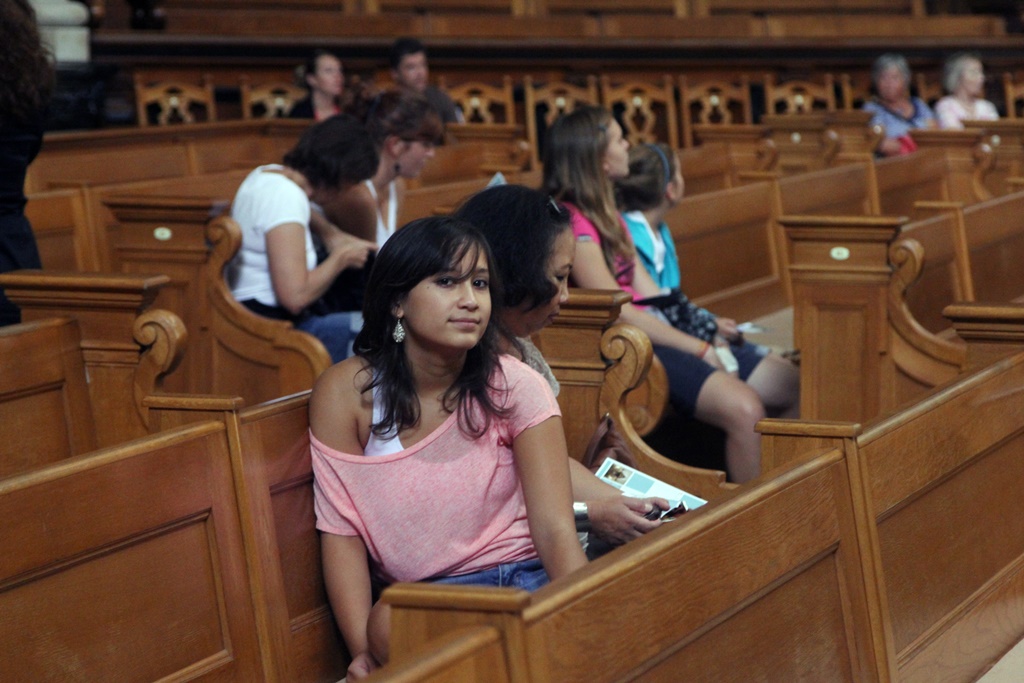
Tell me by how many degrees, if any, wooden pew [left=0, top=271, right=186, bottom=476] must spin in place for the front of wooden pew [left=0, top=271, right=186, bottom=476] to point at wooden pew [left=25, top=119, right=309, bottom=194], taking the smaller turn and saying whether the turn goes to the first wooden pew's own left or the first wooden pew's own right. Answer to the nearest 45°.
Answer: approximately 135° to the first wooden pew's own left

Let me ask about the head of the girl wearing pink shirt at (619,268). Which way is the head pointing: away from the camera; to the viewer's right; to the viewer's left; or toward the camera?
to the viewer's right

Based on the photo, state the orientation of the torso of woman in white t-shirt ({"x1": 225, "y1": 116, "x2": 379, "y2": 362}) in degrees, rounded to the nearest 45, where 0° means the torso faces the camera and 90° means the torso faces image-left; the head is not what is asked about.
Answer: approximately 270°

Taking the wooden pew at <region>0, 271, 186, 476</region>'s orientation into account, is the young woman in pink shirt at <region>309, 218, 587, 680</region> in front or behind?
in front

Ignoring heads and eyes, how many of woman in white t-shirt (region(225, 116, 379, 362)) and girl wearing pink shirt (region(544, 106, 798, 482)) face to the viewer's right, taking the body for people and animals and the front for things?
2

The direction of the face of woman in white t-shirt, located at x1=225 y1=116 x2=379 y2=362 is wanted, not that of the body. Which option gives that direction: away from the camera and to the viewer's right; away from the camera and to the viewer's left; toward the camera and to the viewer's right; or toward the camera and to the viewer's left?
away from the camera and to the viewer's right

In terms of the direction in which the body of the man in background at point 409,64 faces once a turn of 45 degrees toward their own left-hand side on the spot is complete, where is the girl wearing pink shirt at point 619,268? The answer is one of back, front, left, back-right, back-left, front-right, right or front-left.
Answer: right

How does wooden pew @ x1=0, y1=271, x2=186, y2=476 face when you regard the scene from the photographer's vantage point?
facing the viewer and to the right of the viewer

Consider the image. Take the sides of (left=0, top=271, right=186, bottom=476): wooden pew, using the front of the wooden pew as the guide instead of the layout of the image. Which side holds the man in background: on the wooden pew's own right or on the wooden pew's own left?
on the wooden pew's own left

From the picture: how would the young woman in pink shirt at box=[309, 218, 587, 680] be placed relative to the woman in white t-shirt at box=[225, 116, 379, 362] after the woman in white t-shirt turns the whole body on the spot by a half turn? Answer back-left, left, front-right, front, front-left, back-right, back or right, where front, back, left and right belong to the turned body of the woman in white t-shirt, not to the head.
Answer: left

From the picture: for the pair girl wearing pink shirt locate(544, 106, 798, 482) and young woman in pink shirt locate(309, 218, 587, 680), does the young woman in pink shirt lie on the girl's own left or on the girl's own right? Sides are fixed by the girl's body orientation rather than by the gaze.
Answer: on the girl's own right

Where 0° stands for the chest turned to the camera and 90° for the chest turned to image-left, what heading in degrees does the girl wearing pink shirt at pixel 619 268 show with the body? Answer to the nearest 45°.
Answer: approximately 270°

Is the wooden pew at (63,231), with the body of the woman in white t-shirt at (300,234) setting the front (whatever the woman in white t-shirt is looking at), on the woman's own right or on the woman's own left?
on the woman's own left
